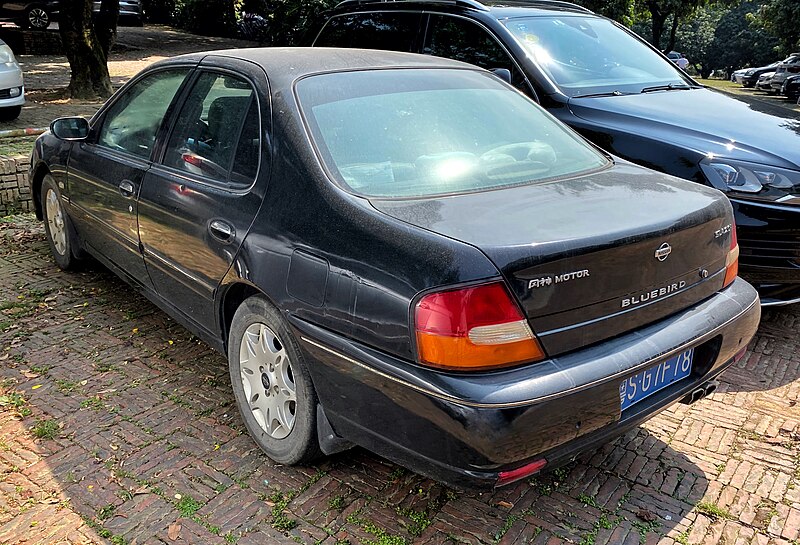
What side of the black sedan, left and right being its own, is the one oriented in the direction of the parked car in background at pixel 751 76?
right

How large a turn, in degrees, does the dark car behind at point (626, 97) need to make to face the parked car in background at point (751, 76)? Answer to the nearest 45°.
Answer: approximately 135° to its left

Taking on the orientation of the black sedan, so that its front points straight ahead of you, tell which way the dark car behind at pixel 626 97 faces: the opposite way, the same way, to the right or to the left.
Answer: the opposite way

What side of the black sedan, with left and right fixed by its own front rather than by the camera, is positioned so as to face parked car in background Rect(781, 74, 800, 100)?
right

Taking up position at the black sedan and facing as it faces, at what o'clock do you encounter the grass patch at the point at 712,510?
The grass patch is roughly at 5 o'clock from the black sedan.

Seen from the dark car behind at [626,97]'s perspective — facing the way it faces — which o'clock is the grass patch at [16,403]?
The grass patch is roughly at 3 o'clock from the dark car behind.

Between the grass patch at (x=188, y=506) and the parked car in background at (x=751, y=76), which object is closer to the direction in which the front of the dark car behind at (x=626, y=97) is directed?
the grass patch

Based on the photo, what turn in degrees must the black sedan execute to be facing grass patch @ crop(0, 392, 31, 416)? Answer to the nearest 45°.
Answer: approximately 45° to its left

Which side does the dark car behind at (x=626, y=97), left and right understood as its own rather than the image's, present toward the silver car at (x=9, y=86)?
back

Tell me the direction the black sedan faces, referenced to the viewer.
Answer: facing away from the viewer and to the left of the viewer

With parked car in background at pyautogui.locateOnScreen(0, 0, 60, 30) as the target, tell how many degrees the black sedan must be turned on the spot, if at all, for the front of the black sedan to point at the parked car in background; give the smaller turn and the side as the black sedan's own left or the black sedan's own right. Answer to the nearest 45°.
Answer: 0° — it already faces it

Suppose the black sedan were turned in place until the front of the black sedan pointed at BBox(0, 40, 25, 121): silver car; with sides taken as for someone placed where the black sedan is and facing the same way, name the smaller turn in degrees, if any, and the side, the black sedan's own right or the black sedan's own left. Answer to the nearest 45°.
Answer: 0° — it already faces it

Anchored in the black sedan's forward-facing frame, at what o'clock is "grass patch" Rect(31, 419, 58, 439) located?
The grass patch is roughly at 9 o'clock from the black sedan.

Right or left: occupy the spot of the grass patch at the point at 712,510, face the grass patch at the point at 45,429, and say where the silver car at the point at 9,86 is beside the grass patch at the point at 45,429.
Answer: right
